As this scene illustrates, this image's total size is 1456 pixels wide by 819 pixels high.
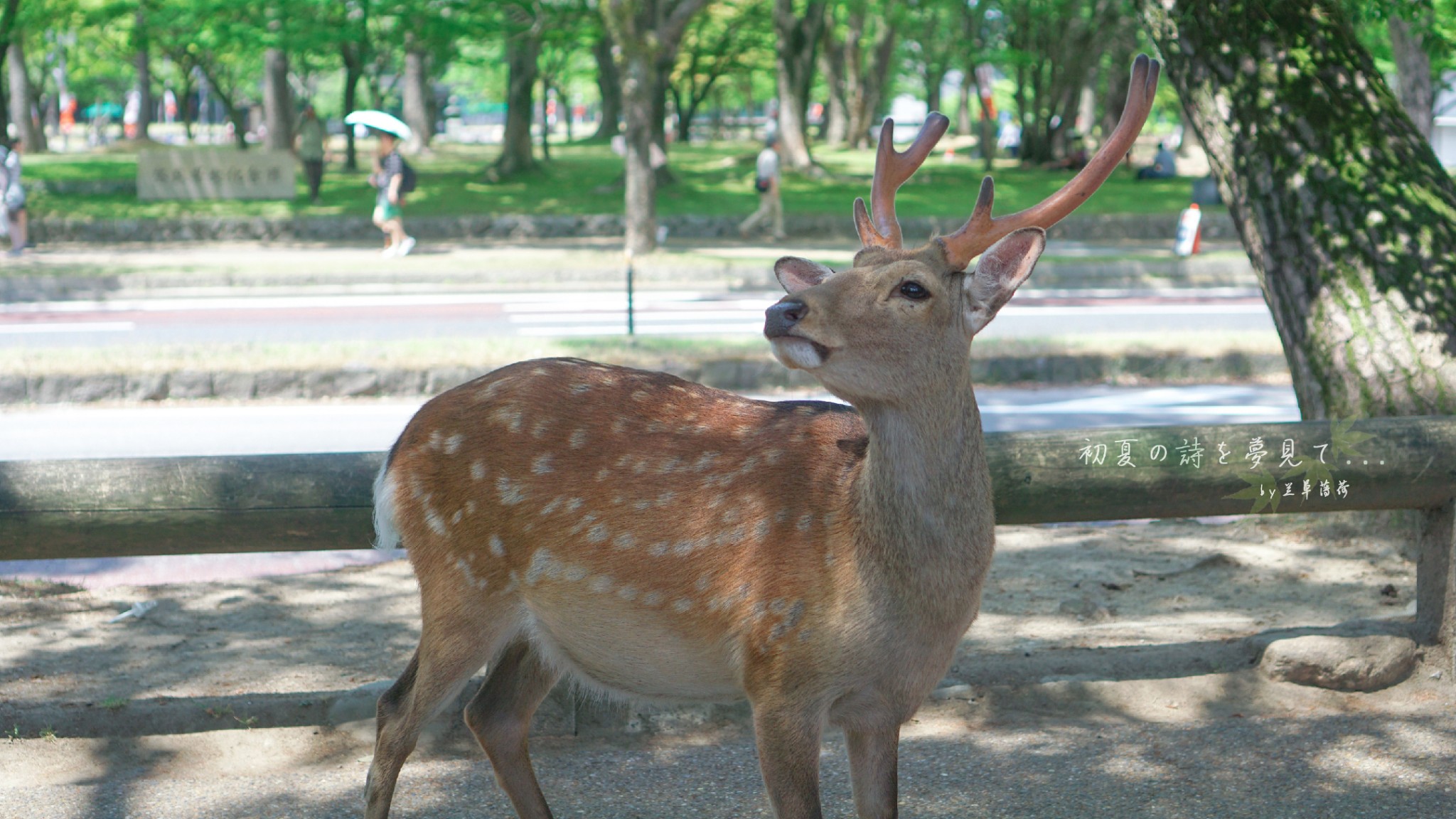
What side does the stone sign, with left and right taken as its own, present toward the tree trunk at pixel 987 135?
left

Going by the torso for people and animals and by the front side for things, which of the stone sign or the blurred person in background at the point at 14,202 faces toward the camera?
the stone sign

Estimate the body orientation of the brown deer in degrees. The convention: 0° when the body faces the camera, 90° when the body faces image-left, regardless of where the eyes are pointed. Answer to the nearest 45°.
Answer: approximately 315°

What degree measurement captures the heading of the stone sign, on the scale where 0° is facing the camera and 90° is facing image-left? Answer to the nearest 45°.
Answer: approximately 0°

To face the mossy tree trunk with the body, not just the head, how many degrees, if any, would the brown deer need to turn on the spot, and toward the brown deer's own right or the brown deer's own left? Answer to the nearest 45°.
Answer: approximately 90° to the brown deer's own left

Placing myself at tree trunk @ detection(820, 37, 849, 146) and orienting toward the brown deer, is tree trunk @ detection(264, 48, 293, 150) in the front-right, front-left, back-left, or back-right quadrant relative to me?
front-right

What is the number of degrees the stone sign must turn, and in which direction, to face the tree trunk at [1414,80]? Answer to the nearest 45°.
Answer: approximately 45° to its left

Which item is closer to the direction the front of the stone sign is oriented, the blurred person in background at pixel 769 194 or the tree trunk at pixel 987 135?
the blurred person in background
